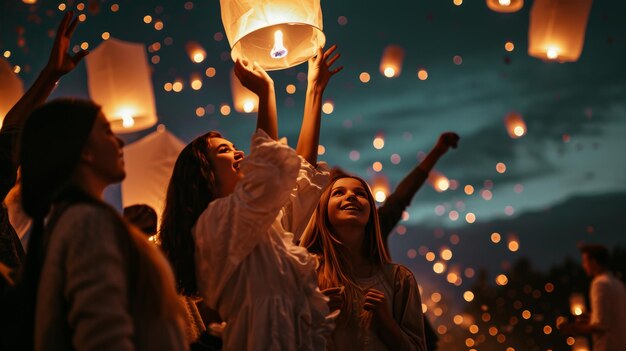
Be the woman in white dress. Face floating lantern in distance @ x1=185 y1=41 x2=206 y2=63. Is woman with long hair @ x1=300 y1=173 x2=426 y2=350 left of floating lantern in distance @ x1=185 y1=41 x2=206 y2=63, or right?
right

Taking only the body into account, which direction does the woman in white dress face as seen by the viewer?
to the viewer's right

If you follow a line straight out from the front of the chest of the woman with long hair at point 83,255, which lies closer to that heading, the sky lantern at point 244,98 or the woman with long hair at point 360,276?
the woman with long hair

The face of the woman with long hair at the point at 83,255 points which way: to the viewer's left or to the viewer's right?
to the viewer's right

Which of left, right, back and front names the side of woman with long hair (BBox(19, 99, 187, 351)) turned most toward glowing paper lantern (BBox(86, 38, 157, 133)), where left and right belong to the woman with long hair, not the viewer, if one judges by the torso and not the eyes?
left

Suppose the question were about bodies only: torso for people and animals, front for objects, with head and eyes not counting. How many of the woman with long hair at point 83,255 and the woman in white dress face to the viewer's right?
2

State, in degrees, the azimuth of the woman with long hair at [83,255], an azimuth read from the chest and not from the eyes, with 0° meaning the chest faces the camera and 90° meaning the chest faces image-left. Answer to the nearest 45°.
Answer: approximately 270°
